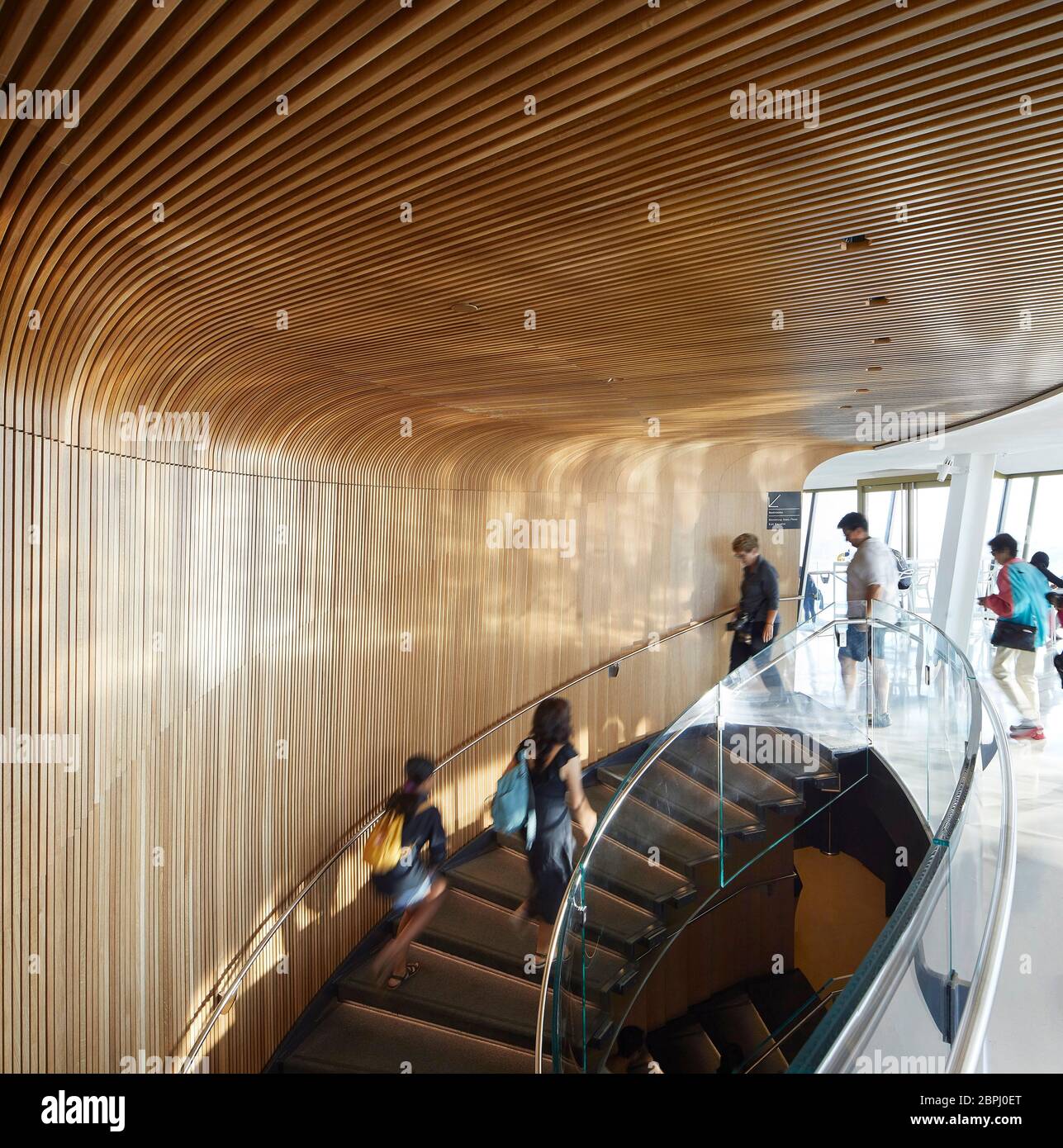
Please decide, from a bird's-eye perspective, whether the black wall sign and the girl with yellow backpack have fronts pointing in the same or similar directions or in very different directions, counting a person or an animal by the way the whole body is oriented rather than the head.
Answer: very different directions

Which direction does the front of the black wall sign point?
toward the camera

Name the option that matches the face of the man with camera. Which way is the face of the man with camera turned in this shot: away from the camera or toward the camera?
toward the camera

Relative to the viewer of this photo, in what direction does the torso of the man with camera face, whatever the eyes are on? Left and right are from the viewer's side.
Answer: facing the viewer and to the left of the viewer

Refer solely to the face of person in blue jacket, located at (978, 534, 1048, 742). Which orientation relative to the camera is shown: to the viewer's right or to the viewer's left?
to the viewer's left

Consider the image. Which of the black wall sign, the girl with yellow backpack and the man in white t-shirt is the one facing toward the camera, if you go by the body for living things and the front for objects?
the black wall sign

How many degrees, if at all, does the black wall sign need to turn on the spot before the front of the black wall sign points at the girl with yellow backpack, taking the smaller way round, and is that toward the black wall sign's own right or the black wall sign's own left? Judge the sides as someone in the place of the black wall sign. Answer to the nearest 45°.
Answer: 0° — it already faces them

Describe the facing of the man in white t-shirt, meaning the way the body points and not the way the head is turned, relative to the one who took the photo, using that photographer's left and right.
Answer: facing to the left of the viewer

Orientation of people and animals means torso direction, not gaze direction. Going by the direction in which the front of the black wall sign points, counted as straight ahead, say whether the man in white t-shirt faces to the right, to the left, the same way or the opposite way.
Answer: to the right
